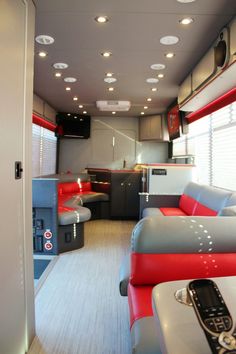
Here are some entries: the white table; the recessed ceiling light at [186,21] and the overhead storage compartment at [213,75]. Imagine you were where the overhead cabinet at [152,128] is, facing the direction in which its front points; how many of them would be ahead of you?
3

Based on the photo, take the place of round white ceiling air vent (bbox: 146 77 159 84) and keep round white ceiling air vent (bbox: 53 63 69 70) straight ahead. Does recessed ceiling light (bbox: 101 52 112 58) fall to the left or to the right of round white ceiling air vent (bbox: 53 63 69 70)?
left

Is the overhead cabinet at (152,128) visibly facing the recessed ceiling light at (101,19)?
yes

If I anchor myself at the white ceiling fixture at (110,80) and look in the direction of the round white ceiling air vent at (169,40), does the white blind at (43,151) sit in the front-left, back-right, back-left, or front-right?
back-right

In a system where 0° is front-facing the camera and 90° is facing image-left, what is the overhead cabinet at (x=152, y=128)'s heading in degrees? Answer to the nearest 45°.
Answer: approximately 0°

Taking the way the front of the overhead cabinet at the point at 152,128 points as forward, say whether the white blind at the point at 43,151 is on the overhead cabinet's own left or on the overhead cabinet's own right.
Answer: on the overhead cabinet's own right

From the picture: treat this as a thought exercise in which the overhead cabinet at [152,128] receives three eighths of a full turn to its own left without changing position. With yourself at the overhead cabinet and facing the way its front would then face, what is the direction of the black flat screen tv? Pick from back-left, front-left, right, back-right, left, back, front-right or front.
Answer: back-left

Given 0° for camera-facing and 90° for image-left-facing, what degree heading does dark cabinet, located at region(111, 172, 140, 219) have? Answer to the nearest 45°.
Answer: approximately 0°

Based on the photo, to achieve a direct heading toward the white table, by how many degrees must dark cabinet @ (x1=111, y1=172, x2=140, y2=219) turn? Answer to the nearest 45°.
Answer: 0° — it already faces it

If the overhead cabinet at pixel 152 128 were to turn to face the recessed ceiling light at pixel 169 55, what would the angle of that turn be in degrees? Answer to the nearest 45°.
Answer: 0° — it already faces it

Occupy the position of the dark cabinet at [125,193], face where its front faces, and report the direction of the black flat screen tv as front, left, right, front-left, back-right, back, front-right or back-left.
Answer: back-right

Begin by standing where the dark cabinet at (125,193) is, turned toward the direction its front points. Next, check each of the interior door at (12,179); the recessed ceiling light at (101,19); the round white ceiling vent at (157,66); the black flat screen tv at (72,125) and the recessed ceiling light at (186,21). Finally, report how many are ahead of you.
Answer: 4

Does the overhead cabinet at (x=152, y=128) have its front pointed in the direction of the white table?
yes

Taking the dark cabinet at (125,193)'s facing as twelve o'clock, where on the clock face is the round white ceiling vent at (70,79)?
The round white ceiling vent is roughly at 1 o'clock from the dark cabinet.
